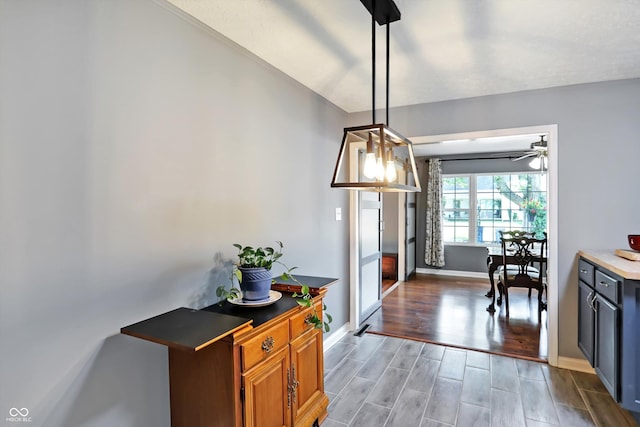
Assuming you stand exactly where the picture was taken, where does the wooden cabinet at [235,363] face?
facing the viewer and to the right of the viewer

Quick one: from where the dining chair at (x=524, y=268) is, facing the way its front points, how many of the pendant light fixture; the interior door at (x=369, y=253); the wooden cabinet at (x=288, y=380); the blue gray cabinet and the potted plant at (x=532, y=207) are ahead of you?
1

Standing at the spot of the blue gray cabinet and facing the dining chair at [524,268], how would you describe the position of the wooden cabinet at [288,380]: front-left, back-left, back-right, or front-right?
back-left

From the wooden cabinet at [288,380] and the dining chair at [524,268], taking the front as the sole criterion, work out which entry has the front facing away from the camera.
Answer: the dining chair

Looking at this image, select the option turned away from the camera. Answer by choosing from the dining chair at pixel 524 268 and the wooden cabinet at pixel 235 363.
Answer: the dining chair

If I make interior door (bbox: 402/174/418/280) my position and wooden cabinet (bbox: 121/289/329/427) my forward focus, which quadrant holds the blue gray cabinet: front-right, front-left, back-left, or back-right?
front-left

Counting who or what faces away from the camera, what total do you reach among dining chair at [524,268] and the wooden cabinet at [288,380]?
1

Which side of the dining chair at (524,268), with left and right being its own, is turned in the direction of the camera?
back

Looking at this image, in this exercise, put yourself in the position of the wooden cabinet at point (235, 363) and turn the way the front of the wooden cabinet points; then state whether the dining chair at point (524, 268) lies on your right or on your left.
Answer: on your left

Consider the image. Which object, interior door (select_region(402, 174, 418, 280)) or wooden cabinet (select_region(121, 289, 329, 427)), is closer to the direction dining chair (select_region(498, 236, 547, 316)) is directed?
the interior door

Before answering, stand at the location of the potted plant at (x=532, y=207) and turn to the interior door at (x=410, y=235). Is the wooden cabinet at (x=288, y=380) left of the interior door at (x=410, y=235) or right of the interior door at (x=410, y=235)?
left

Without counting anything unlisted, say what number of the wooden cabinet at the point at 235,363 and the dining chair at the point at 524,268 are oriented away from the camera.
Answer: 1

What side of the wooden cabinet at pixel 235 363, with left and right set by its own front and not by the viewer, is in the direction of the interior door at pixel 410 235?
left

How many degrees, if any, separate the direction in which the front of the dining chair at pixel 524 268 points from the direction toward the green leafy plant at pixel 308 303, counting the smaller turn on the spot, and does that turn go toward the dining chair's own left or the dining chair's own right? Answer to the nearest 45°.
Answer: approximately 180°
